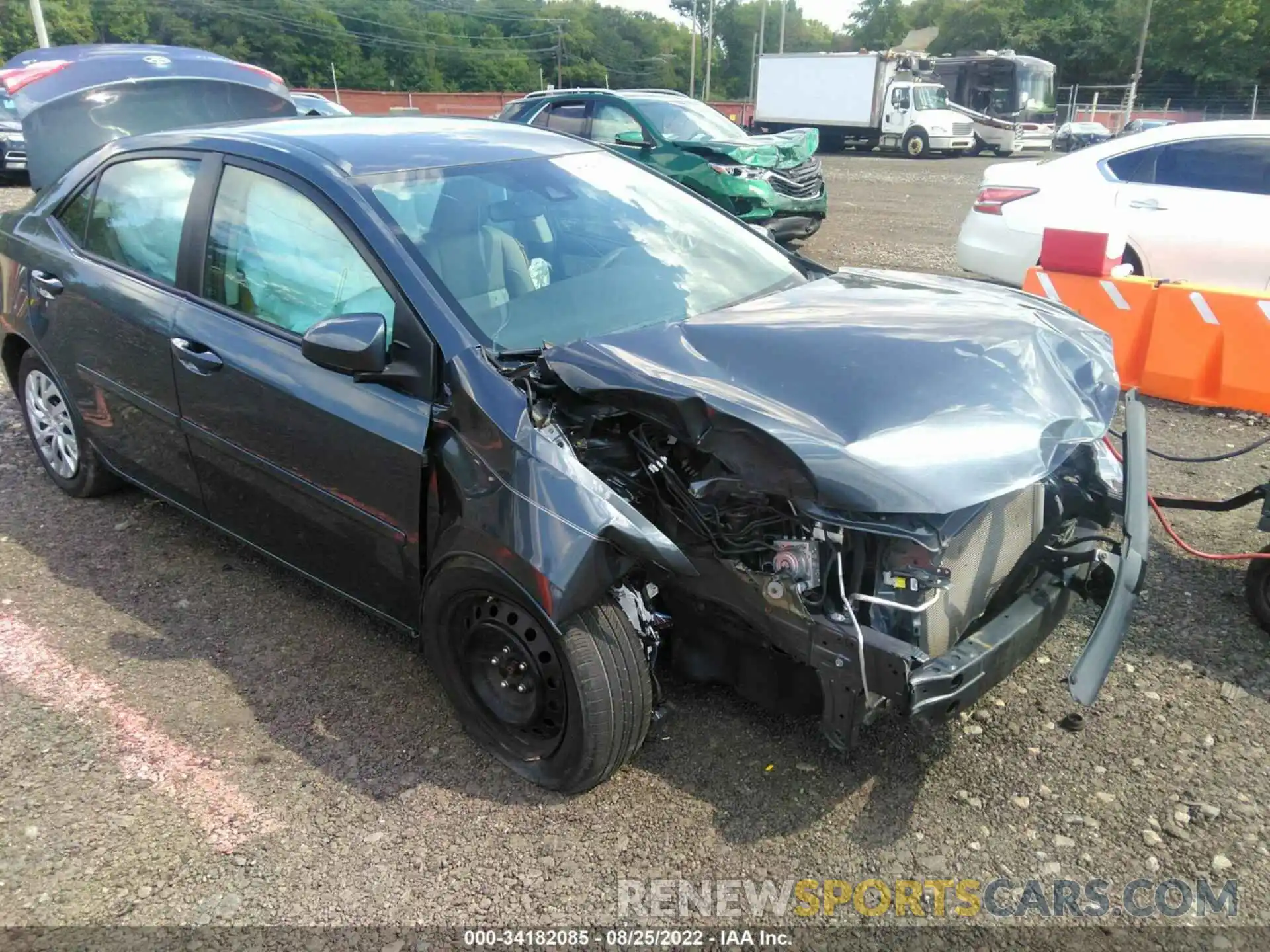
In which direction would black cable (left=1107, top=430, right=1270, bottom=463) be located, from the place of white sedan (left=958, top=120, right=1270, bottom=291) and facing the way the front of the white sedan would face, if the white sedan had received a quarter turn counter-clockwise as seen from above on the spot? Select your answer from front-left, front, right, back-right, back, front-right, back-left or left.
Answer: back

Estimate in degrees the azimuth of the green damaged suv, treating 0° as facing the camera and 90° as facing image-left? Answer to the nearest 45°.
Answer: approximately 315°

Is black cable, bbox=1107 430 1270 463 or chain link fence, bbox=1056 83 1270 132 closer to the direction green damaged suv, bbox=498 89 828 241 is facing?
the black cable

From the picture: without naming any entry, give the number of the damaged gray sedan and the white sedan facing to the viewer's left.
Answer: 0

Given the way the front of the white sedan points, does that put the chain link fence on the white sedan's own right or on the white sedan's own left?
on the white sedan's own left

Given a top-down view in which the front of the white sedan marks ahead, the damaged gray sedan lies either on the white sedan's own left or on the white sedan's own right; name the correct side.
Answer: on the white sedan's own right

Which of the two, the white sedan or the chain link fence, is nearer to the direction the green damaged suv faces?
the white sedan

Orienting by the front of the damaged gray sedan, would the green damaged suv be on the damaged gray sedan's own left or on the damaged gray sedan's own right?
on the damaged gray sedan's own left

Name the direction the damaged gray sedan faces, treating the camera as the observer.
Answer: facing the viewer and to the right of the viewer

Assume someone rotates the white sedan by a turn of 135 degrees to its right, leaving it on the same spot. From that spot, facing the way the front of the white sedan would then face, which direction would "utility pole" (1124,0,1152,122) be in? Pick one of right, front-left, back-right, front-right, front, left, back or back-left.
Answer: back-right

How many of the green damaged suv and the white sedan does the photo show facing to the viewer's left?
0

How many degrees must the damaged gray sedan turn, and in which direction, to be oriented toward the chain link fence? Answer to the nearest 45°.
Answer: approximately 90° to its left

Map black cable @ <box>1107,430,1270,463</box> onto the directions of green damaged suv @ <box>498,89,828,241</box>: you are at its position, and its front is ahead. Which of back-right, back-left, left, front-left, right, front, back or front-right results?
front-right

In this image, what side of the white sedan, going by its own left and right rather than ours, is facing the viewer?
right
